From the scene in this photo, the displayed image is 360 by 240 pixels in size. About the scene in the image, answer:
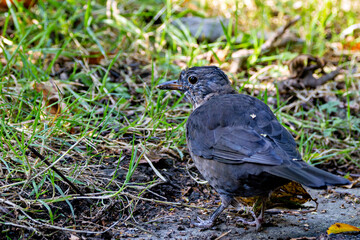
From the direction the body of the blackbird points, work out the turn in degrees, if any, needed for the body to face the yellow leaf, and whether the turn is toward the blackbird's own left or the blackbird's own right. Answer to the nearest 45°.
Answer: approximately 135° to the blackbird's own right

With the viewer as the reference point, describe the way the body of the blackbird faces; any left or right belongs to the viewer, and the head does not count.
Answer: facing away from the viewer and to the left of the viewer
